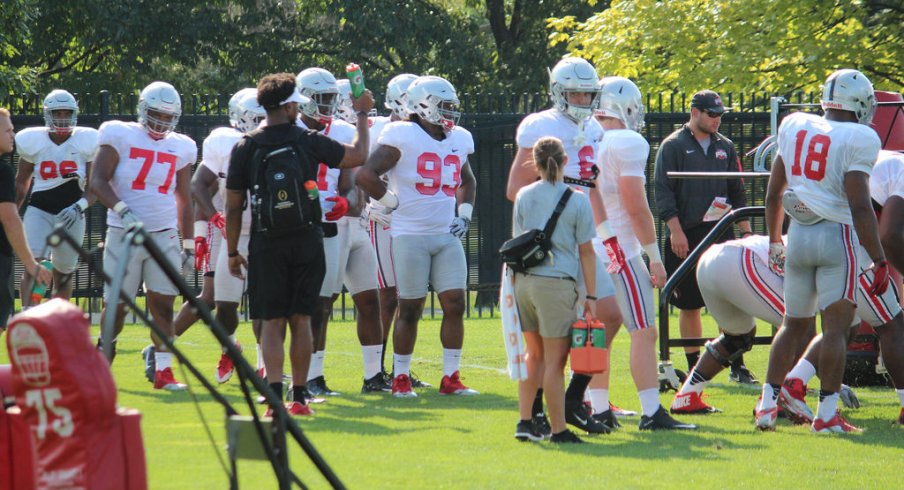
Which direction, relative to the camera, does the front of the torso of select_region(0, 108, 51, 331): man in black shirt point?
to the viewer's right

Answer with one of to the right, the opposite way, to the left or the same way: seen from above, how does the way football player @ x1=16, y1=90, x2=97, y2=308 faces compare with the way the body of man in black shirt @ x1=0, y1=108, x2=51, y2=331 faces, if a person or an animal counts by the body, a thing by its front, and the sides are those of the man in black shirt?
to the right

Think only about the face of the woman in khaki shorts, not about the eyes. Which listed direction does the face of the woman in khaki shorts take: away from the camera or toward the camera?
away from the camera

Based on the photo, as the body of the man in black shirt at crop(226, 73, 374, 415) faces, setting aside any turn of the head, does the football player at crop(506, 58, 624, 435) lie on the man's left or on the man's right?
on the man's right

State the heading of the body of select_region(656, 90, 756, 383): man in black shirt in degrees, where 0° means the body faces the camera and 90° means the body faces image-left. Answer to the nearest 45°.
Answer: approximately 315°

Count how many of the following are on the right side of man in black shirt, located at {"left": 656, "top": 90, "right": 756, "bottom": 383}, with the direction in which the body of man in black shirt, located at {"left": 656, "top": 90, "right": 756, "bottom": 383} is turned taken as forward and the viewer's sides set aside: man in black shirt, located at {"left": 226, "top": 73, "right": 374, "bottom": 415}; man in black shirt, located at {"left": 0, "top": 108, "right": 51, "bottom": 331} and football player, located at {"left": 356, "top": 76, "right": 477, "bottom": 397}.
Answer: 3

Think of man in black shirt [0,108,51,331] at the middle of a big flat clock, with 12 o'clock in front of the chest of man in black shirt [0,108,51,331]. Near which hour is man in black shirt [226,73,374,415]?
man in black shirt [226,73,374,415] is roughly at 1 o'clock from man in black shirt [0,108,51,331].

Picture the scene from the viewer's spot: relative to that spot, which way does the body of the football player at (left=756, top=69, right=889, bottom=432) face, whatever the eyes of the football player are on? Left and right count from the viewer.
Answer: facing away from the viewer and to the right of the viewer

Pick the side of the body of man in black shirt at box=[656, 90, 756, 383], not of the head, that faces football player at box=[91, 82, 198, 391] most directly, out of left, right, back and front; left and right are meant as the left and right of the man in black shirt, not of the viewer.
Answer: right

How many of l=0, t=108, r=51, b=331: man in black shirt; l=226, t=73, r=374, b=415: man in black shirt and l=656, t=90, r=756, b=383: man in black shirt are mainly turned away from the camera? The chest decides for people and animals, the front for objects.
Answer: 1

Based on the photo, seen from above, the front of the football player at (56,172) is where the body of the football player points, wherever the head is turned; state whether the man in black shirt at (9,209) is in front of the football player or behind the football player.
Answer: in front

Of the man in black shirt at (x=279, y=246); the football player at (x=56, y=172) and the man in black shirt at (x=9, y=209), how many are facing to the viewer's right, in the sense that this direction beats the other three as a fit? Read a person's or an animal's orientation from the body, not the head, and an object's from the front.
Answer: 1
